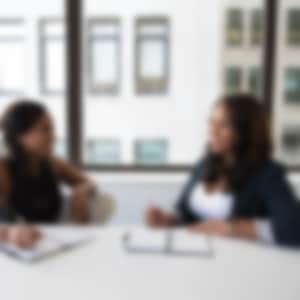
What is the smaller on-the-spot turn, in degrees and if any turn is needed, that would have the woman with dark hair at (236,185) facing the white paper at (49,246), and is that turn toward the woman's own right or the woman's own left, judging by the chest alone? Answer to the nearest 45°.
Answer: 0° — they already face it

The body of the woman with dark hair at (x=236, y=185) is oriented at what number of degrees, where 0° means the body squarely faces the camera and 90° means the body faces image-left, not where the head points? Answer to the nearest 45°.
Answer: approximately 45°

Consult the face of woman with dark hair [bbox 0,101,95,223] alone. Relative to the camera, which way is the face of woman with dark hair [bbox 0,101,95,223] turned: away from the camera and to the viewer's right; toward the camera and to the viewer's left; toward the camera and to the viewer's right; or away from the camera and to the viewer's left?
toward the camera and to the viewer's right

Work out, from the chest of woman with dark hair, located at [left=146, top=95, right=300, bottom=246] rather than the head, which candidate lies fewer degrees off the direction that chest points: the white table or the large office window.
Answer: the white table

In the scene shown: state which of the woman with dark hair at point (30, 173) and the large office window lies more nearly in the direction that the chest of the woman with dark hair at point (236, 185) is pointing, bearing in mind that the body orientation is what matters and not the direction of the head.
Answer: the woman with dark hair
